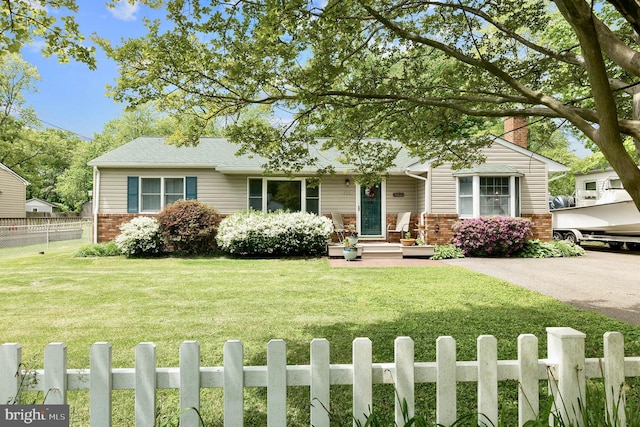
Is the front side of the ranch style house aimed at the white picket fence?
yes

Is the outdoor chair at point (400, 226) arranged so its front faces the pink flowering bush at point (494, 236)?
no

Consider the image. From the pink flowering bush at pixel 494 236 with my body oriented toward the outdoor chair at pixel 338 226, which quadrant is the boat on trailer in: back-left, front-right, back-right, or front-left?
back-right

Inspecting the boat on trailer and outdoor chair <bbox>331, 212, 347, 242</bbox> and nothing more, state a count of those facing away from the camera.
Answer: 0

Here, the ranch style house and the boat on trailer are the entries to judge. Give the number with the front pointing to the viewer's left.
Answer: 0

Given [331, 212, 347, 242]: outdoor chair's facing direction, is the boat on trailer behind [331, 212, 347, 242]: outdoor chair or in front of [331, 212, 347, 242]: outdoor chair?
in front

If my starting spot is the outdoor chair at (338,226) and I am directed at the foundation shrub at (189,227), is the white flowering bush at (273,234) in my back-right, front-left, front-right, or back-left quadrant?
front-left

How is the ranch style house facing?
toward the camera

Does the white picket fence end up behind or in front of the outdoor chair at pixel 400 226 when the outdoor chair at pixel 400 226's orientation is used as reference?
in front

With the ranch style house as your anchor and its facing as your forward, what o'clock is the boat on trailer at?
The boat on trailer is roughly at 9 o'clock from the ranch style house.

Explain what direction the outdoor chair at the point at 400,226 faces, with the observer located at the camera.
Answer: facing the viewer and to the left of the viewer

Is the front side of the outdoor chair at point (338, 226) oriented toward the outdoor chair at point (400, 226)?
no

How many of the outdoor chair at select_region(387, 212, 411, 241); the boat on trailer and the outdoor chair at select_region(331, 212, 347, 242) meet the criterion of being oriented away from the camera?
0

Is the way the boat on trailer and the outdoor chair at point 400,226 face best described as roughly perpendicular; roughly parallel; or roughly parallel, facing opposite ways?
roughly perpendicular

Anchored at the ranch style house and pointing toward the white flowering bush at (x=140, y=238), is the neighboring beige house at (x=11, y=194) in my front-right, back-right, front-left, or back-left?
front-right

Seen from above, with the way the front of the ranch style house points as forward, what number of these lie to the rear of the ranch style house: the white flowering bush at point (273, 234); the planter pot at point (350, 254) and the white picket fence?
0

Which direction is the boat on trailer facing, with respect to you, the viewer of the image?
facing the viewer and to the right of the viewer

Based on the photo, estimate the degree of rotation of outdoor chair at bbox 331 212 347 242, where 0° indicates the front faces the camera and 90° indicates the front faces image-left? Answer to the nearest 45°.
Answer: approximately 315°
